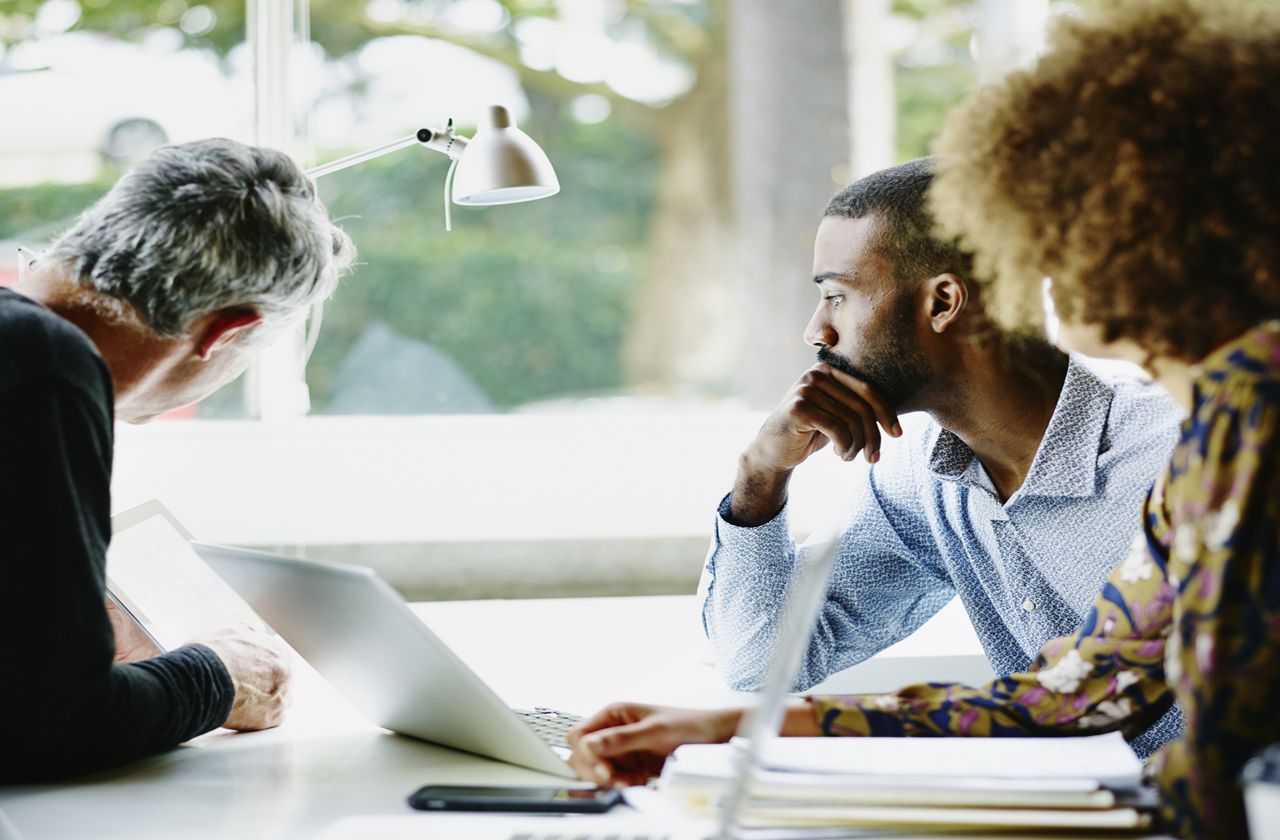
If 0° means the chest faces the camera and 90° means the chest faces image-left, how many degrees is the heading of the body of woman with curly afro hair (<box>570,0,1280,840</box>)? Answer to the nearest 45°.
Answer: approximately 90°

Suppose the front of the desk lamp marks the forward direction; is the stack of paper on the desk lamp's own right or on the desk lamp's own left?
on the desk lamp's own right

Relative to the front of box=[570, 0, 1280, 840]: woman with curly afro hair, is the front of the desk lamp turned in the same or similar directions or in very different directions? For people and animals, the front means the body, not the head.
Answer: very different directions

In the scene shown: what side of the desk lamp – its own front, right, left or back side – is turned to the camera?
right

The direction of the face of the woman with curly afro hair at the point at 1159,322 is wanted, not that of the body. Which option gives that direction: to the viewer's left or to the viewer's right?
to the viewer's left

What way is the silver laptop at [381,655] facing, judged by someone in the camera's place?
facing away from the viewer and to the right of the viewer
